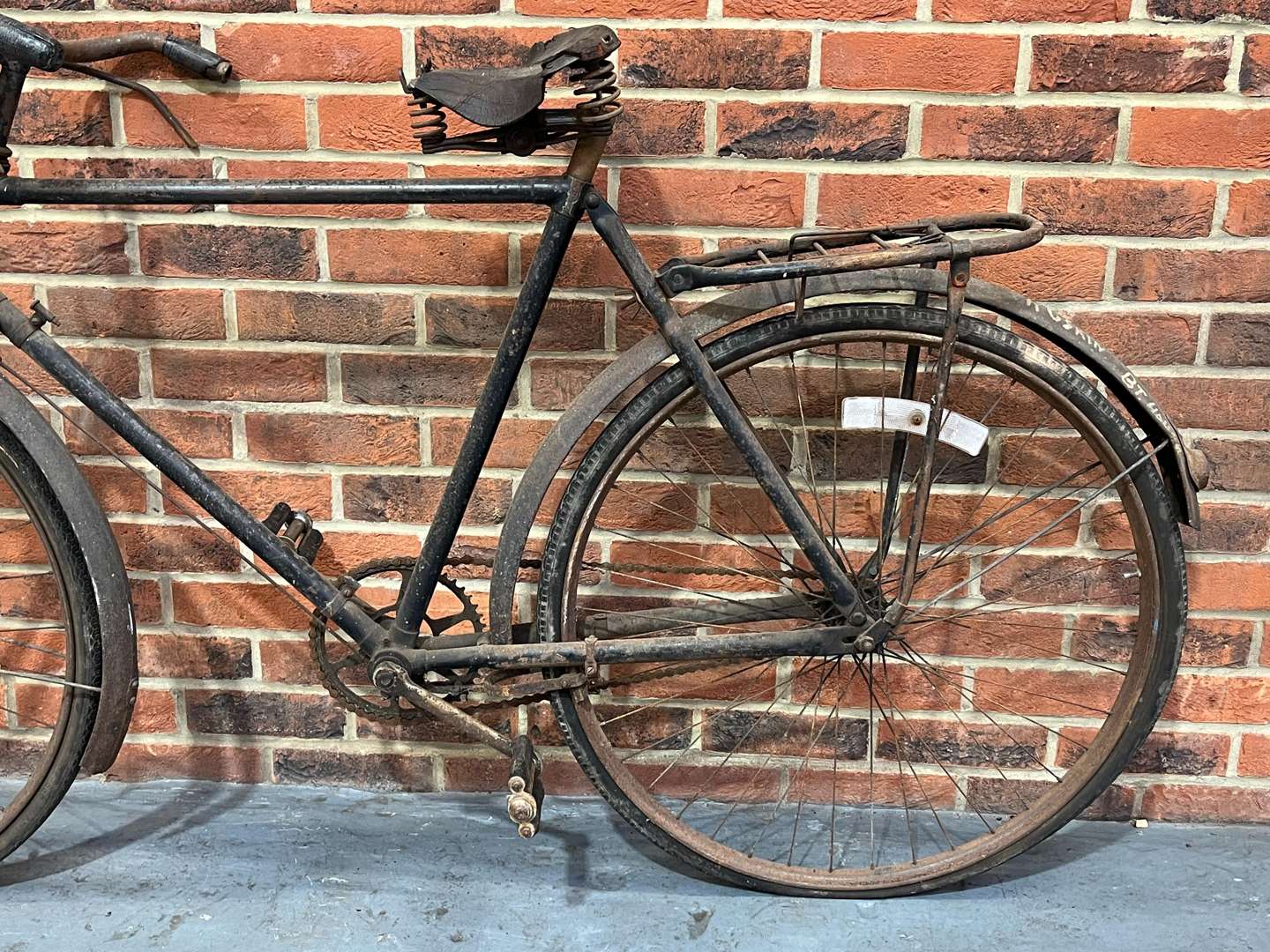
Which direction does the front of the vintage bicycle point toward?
to the viewer's left
